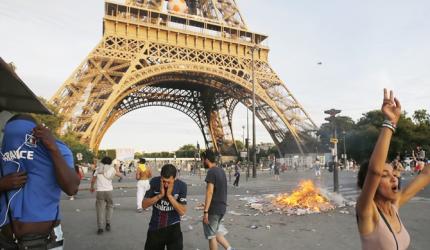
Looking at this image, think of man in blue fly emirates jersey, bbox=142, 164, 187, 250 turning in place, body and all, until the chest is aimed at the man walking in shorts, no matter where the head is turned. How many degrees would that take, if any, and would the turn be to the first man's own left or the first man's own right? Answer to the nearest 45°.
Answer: approximately 135° to the first man's own left

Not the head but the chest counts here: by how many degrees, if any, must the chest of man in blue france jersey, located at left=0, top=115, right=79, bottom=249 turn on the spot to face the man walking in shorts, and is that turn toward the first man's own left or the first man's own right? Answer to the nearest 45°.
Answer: approximately 180°

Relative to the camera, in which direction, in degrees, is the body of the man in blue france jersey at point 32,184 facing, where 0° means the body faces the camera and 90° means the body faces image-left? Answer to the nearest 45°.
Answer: approximately 45°

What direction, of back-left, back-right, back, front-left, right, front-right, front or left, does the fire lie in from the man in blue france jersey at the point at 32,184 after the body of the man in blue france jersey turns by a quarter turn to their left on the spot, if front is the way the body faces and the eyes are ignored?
left

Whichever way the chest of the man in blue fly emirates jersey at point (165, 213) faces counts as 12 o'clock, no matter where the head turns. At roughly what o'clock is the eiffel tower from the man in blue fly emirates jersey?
The eiffel tower is roughly at 6 o'clock from the man in blue fly emirates jersey.

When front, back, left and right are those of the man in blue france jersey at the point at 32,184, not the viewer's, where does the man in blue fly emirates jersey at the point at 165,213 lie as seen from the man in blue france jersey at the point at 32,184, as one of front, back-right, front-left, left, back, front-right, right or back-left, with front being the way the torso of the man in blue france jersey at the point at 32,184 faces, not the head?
back

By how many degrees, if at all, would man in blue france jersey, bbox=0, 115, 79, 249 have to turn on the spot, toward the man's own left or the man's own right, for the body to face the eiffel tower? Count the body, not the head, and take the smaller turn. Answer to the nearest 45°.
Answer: approximately 135° to the man's own right

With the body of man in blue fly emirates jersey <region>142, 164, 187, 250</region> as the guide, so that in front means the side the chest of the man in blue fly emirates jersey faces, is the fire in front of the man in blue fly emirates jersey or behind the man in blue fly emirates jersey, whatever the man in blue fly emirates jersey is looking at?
behind
